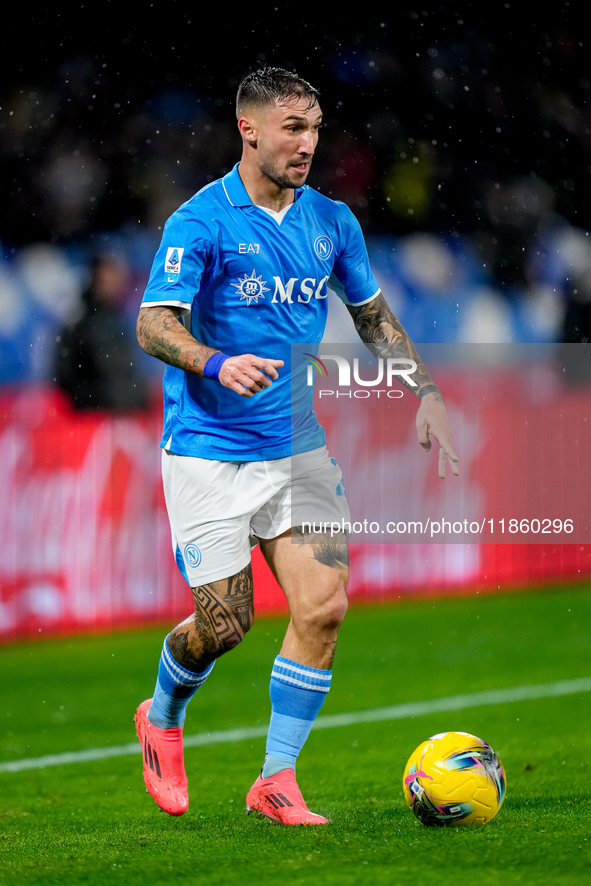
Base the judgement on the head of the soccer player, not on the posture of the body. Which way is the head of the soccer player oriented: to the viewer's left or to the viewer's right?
to the viewer's right

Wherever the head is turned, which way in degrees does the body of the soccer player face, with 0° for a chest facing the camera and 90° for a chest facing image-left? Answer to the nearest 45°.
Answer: approximately 315°

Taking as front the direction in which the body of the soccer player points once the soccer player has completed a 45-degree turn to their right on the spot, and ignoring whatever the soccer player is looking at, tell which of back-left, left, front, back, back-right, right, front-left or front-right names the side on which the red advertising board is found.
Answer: back

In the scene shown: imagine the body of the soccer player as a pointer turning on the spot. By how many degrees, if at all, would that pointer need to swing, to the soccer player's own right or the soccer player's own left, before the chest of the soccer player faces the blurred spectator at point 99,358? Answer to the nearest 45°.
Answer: approximately 135° to the soccer player's own left
